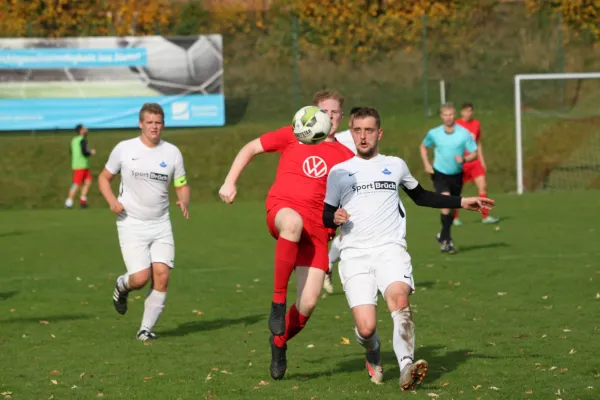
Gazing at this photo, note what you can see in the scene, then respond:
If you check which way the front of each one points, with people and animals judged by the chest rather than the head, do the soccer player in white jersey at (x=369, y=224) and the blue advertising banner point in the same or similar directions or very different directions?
same or similar directions

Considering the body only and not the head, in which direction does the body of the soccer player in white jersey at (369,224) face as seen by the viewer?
toward the camera

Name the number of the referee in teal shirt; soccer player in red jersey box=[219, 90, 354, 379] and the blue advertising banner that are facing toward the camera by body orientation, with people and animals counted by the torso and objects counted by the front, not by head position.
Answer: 3

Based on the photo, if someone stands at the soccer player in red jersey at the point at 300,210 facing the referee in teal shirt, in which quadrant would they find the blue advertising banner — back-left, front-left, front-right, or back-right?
front-left

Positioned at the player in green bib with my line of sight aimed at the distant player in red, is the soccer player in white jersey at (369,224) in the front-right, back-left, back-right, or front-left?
front-right

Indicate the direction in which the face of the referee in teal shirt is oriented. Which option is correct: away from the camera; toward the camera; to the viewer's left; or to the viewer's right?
toward the camera

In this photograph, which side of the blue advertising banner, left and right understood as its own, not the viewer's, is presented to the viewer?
front

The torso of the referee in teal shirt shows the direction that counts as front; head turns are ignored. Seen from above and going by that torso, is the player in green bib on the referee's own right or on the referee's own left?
on the referee's own right

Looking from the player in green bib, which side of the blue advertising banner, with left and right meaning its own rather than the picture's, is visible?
front

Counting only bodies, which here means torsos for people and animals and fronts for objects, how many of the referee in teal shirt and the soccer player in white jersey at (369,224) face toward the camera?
2

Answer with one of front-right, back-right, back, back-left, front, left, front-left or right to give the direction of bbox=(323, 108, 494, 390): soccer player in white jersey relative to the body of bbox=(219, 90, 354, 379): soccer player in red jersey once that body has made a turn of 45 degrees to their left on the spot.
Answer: front

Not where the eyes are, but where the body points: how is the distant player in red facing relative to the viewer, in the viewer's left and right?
facing the viewer and to the right of the viewer

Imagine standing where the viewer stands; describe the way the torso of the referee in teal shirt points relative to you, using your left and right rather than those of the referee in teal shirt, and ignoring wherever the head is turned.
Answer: facing the viewer

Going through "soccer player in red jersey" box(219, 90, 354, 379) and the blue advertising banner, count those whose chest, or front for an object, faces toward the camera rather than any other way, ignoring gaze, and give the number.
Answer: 2
